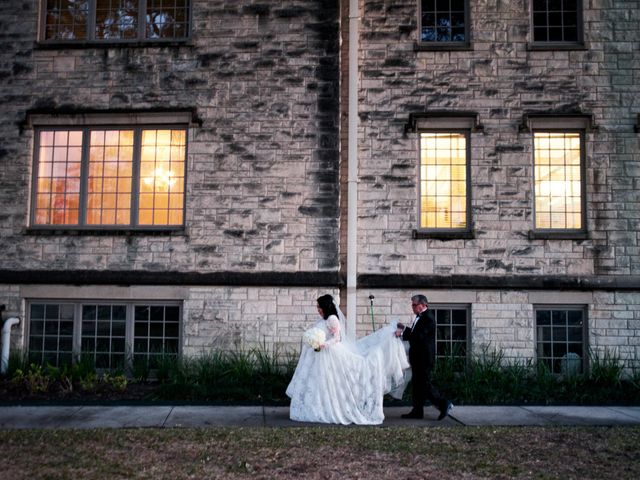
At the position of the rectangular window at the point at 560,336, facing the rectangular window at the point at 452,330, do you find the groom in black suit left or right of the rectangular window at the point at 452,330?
left

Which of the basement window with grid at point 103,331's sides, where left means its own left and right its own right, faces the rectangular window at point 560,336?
left

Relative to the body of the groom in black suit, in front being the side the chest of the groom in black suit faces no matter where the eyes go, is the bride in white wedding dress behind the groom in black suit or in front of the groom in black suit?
in front

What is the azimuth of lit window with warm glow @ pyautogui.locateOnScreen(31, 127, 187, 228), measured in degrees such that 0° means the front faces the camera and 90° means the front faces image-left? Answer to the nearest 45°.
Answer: approximately 0°

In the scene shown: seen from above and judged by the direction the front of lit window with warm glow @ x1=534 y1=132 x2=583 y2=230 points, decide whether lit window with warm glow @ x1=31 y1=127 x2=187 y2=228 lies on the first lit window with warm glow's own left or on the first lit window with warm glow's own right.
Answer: on the first lit window with warm glow's own right

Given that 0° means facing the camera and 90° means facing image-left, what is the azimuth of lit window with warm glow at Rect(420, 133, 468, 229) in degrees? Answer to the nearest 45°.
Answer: approximately 0°

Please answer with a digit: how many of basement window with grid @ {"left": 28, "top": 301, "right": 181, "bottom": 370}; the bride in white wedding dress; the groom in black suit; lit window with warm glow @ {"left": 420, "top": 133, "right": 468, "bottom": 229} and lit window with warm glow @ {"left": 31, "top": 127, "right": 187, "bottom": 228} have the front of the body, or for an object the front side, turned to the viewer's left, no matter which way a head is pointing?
2

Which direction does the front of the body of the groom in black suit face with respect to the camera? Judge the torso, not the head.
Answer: to the viewer's left

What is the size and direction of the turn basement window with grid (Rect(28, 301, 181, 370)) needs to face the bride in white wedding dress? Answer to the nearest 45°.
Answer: approximately 45° to its left
